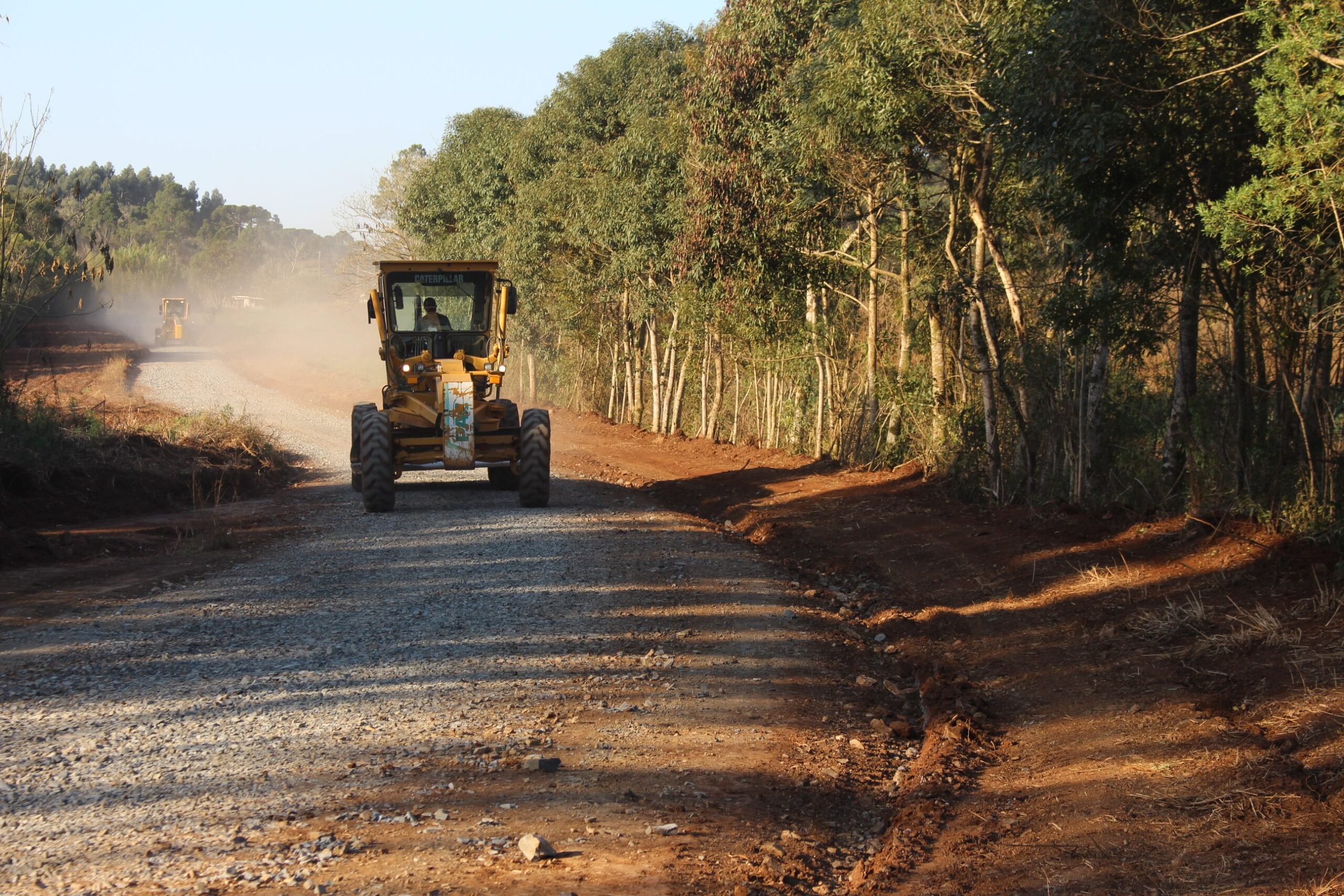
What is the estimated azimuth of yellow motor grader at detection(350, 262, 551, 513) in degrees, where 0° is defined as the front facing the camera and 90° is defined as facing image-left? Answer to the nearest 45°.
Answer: approximately 0°

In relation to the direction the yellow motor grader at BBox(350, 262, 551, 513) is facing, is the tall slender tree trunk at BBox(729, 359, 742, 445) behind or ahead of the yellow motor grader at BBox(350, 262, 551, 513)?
behind

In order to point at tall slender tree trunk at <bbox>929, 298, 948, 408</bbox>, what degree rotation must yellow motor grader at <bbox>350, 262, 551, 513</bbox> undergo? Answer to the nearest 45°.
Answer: approximately 90° to its left

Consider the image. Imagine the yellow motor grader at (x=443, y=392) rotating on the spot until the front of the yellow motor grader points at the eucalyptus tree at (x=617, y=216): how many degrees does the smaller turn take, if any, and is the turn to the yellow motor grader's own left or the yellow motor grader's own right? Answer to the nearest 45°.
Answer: approximately 180°

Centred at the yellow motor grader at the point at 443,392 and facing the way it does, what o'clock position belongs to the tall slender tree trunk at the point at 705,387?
The tall slender tree trunk is roughly at 7 o'clock from the yellow motor grader.

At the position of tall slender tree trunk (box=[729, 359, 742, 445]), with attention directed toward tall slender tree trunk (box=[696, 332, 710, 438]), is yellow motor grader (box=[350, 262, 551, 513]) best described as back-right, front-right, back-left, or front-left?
back-left

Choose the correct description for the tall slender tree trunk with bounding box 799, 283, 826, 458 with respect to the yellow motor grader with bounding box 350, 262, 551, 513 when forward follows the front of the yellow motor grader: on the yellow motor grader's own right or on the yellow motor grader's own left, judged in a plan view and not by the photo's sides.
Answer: on the yellow motor grader's own left
